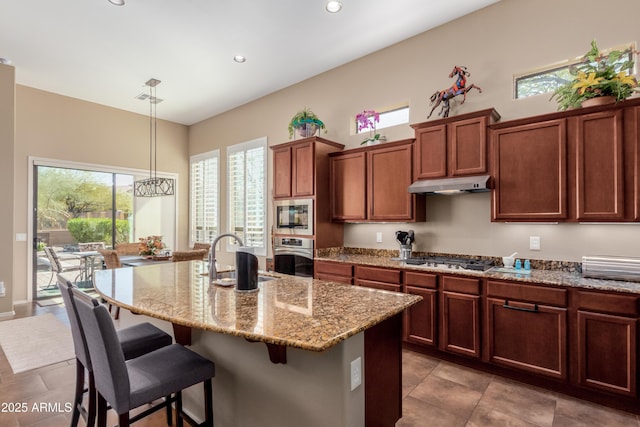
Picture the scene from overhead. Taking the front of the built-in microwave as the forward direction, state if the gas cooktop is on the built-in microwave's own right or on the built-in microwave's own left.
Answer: on the built-in microwave's own left

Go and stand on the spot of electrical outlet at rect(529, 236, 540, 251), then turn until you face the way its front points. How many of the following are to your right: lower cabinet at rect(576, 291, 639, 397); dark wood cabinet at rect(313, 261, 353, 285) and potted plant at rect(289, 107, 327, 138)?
2

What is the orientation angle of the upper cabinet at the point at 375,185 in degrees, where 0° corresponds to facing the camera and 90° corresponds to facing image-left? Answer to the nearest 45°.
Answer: approximately 45°

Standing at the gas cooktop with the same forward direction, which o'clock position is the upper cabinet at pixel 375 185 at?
The upper cabinet is roughly at 2 o'clock from the gas cooktop.

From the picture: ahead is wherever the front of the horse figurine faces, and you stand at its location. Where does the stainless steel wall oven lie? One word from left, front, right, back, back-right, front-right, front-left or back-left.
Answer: back

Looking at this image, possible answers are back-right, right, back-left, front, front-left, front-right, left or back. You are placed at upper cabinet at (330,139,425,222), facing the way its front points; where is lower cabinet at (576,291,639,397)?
left

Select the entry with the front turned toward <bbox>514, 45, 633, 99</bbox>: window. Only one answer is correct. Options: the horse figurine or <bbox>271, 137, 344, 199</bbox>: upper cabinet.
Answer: the horse figurine

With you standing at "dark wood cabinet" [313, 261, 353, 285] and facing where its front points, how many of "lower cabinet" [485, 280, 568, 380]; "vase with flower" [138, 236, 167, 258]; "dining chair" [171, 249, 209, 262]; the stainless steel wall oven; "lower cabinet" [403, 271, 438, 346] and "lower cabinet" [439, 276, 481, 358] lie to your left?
3

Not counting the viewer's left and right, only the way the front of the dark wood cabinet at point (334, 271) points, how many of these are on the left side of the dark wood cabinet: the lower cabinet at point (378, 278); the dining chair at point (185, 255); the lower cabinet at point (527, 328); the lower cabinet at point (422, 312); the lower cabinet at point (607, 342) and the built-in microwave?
4

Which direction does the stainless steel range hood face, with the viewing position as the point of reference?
facing the viewer

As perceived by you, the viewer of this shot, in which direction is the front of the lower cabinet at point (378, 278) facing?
facing the viewer and to the left of the viewer

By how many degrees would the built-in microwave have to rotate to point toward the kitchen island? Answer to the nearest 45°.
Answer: approximately 45° to its left

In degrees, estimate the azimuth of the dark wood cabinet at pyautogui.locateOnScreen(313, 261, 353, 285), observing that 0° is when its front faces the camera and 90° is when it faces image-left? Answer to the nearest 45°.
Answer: approximately 45°

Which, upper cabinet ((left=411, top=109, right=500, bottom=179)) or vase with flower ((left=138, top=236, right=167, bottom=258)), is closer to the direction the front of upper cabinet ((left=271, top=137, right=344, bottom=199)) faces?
the vase with flower
